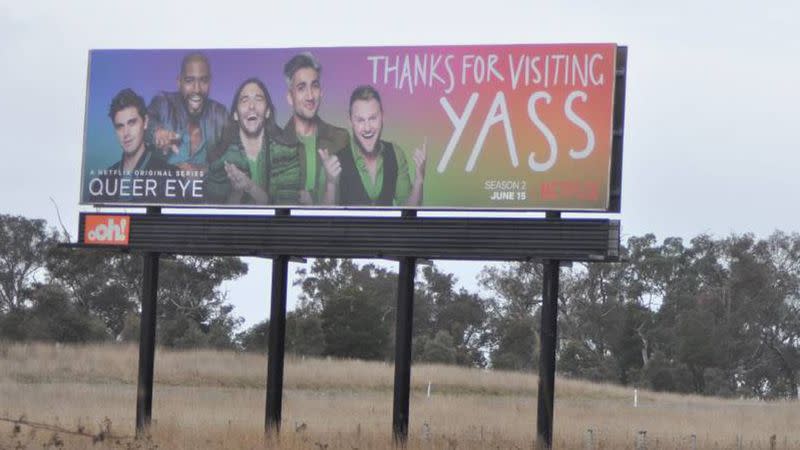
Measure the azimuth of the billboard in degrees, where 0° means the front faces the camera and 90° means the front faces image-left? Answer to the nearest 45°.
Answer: approximately 0°
